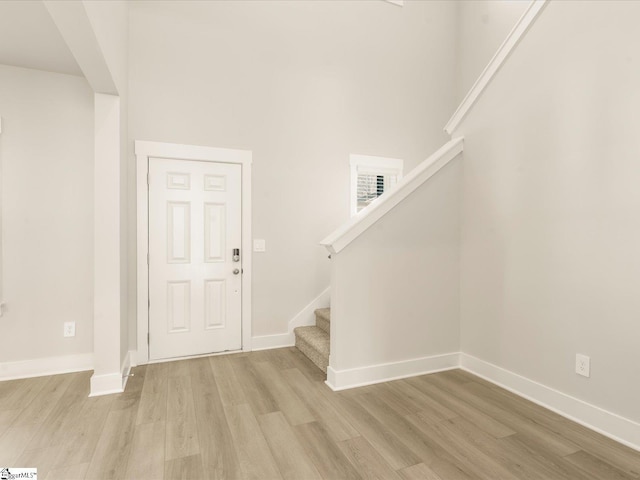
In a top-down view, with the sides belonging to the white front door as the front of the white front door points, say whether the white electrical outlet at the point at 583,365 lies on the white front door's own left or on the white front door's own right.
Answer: on the white front door's own left

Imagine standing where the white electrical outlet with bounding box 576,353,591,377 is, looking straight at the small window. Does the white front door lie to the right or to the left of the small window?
left

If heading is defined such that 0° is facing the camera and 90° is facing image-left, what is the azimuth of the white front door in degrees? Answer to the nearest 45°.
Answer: approximately 0°

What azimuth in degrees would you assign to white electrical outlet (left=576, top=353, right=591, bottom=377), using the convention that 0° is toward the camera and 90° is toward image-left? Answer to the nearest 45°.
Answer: approximately 45°

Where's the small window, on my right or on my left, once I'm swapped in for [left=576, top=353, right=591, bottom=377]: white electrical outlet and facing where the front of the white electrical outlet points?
on my right

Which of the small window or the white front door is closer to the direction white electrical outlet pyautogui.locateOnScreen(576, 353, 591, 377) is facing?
the white front door

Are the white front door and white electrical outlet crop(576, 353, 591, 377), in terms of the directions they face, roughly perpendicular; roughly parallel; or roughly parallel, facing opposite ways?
roughly perpendicular

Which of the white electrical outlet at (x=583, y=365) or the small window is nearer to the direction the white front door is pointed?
the white electrical outlet

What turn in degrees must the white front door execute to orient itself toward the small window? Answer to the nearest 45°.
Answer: approximately 90° to its left
